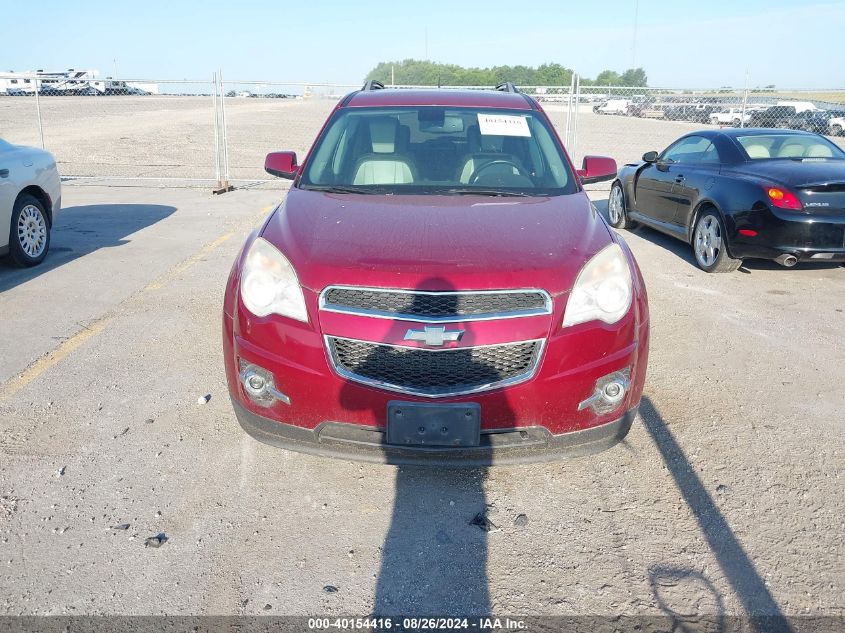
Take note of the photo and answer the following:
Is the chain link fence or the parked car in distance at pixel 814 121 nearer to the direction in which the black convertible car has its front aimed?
the chain link fence

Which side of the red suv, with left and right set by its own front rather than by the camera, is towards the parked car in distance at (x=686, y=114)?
back

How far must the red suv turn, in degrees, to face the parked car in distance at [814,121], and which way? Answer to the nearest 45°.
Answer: approximately 135° to its left

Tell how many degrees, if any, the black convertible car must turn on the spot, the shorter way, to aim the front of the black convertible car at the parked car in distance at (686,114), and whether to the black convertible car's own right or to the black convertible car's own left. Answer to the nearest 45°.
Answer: approximately 45° to the black convertible car's own right

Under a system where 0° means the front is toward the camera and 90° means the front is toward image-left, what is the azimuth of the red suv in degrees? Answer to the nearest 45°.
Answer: approximately 0°

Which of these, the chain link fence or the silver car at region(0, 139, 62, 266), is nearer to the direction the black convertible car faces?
the chain link fence

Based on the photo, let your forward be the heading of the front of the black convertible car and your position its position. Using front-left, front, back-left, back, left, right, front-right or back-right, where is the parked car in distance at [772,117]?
front-right

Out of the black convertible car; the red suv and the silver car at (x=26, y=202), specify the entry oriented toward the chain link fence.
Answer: the black convertible car

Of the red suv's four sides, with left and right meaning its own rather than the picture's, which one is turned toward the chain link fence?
back

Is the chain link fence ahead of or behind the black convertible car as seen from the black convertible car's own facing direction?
ahead

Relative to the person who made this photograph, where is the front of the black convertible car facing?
facing away from the viewer and to the left of the viewer

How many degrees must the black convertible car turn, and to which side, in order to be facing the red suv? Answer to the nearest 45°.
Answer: approximately 135° to its left

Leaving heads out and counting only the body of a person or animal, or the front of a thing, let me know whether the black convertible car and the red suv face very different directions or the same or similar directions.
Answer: very different directions

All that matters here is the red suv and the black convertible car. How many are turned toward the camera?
1
